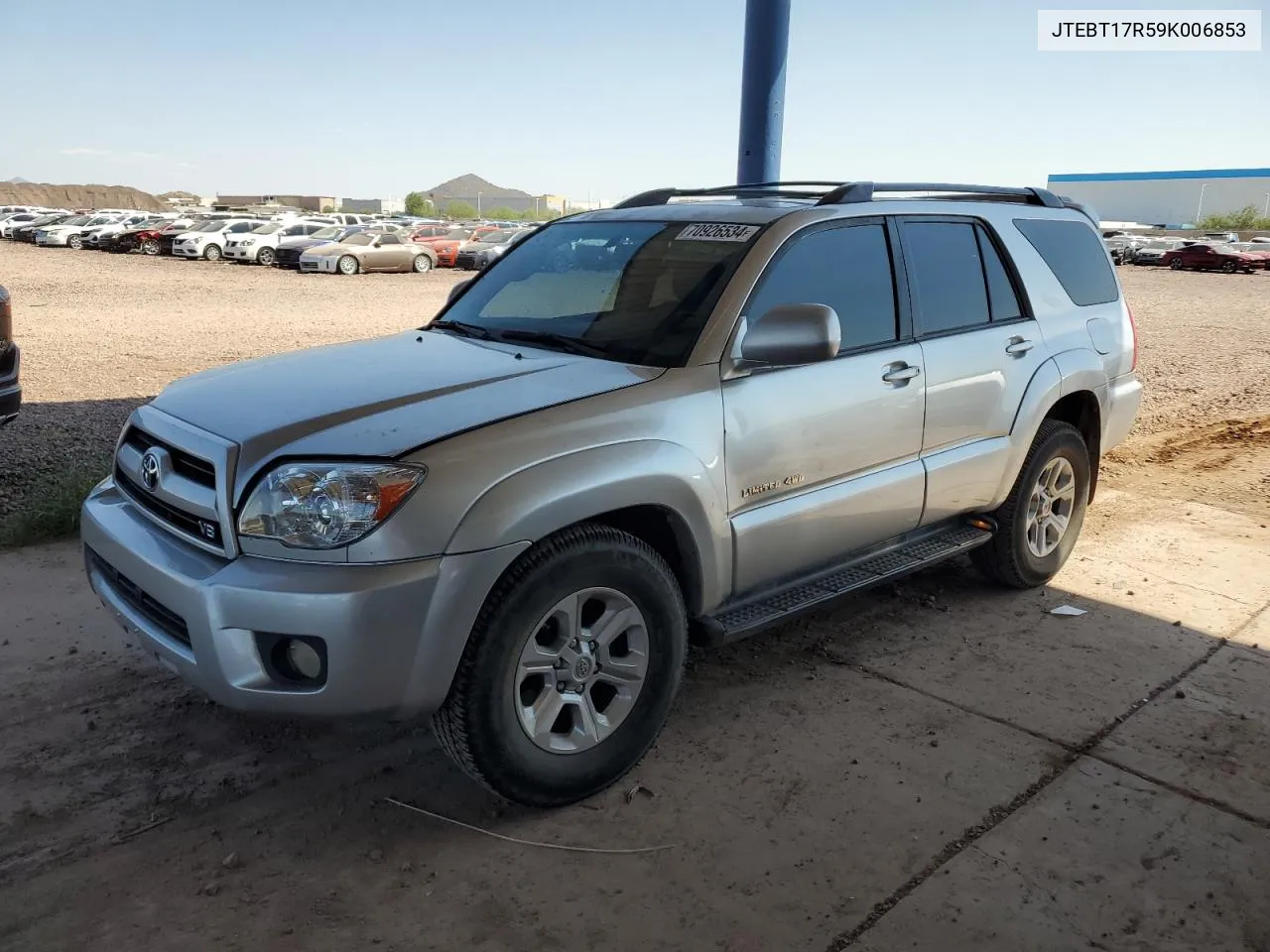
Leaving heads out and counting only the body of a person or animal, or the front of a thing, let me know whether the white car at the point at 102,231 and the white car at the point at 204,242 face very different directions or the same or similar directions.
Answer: same or similar directions

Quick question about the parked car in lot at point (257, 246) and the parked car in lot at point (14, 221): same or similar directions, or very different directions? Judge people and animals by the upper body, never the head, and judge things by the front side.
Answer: same or similar directions

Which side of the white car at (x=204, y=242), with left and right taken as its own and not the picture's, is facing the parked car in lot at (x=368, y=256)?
left

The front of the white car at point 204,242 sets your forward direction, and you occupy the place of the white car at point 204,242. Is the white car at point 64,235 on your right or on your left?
on your right

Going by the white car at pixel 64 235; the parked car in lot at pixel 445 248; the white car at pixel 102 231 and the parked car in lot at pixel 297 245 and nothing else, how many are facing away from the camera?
0

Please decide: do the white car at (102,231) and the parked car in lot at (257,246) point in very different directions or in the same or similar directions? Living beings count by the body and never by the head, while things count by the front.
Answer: same or similar directions

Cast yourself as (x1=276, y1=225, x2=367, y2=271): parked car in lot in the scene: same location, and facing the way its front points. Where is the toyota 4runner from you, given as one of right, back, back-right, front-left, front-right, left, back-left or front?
front-left

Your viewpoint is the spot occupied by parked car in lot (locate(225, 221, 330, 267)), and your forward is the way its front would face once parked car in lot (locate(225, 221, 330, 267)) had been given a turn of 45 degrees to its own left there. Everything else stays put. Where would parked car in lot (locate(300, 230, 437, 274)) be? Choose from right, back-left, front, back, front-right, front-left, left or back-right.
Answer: front-left

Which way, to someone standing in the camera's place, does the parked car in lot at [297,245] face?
facing the viewer and to the left of the viewer

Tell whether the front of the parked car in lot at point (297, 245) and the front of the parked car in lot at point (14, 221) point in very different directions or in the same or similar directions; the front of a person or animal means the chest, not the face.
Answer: same or similar directions

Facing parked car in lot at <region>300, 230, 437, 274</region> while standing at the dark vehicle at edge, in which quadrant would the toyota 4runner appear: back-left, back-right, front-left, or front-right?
back-right

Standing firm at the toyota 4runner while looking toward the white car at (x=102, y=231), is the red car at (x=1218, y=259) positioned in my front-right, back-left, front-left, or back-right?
front-right

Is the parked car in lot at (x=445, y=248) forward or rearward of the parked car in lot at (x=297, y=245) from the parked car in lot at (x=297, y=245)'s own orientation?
rearward

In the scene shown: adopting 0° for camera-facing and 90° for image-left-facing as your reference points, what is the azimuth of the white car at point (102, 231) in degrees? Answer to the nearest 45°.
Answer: approximately 45°

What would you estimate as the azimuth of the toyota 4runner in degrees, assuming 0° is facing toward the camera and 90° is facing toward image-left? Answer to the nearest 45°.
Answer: approximately 45°
